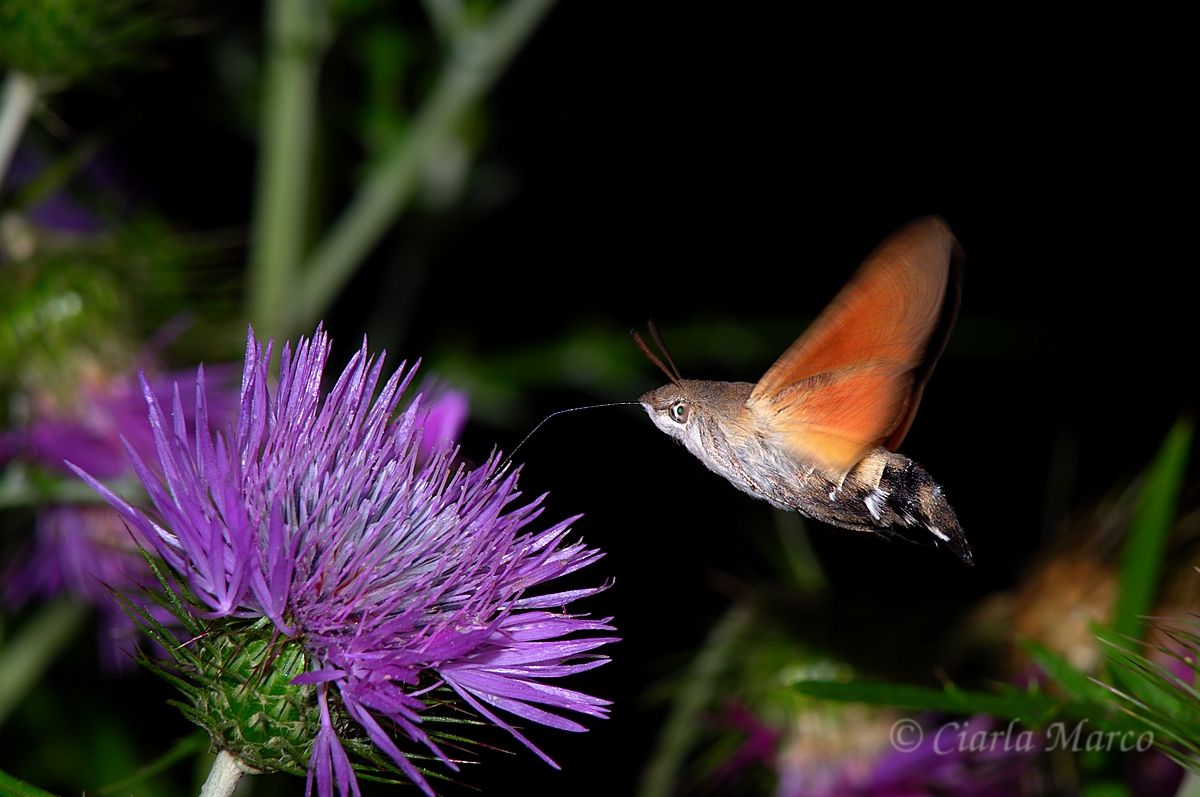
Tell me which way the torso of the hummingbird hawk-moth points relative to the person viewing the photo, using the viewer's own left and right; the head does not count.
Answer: facing to the left of the viewer

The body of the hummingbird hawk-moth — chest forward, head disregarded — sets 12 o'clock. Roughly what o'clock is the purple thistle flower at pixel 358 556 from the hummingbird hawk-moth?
The purple thistle flower is roughly at 11 o'clock from the hummingbird hawk-moth.

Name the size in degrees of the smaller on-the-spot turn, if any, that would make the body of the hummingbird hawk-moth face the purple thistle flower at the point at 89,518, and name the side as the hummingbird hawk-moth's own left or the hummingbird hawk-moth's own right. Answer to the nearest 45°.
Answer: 0° — it already faces it
